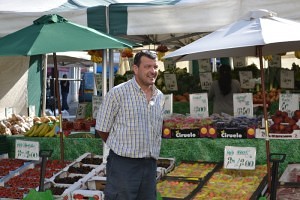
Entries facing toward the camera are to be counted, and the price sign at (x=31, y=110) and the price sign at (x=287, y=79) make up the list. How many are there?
2

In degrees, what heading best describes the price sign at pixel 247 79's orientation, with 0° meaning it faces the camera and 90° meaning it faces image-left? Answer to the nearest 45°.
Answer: approximately 0°

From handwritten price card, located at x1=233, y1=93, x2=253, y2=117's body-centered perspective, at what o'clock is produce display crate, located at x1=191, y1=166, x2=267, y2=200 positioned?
The produce display crate is roughly at 12 o'clock from the handwritten price card.

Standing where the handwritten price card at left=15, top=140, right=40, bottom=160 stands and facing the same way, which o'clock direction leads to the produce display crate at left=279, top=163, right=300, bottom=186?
The produce display crate is roughly at 10 o'clock from the handwritten price card.

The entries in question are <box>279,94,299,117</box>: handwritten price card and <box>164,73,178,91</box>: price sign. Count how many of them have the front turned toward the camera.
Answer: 2

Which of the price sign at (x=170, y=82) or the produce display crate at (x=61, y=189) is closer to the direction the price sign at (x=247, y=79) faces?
the produce display crate

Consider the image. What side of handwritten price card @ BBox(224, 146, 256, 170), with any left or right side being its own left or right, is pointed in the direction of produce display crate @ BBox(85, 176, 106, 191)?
right

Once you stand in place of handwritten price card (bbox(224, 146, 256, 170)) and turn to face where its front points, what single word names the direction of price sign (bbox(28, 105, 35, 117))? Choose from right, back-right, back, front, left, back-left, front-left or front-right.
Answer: back-right

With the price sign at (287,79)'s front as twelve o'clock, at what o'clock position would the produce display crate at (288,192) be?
The produce display crate is roughly at 12 o'clock from the price sign.

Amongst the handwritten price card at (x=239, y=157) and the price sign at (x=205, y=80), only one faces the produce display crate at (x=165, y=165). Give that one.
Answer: the price sign
